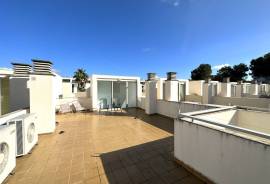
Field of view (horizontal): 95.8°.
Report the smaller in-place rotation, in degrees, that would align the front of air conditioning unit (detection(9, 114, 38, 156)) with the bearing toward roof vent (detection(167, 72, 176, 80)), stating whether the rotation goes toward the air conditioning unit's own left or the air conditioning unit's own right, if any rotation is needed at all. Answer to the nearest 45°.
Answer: approximately 45° to the air conditioning unit's own left

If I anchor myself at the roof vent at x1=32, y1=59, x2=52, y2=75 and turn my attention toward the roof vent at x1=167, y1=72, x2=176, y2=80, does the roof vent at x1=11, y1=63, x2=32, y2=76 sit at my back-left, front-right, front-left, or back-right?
back-left

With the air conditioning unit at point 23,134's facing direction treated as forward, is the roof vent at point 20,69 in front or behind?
behind

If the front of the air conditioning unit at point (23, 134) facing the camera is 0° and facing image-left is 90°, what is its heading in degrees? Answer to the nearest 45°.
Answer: approximately 315°

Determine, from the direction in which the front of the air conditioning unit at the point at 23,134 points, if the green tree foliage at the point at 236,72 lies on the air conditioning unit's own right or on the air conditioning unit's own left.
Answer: on the air conditioning unit's own left

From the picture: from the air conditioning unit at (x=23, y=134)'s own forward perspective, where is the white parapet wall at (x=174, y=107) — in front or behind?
in front

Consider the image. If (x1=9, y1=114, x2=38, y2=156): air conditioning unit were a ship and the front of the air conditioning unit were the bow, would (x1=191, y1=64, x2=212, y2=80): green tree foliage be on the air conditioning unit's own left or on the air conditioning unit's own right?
on the air conditioning unit's own left

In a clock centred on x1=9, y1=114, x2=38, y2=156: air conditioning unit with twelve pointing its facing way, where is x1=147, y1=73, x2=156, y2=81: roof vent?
The roof vent is roughly at 10 o'clock from the air conditioning unit.

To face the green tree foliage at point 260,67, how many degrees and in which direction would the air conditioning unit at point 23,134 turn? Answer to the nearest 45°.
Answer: approximately 45° to its left
